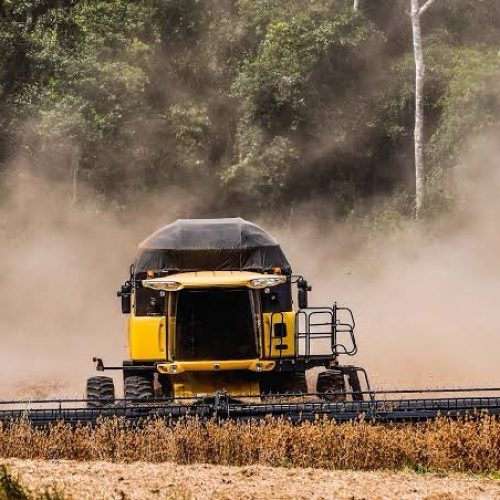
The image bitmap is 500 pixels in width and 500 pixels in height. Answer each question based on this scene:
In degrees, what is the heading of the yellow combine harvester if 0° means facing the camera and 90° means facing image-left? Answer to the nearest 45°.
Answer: approximately 0°

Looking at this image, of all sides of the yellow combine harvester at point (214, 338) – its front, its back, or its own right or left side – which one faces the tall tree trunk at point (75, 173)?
back
